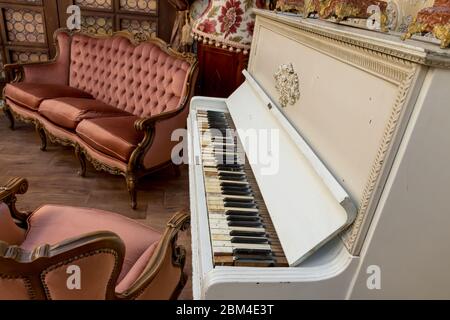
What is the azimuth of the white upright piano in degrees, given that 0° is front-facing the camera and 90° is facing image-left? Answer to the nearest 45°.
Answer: approximately 45°

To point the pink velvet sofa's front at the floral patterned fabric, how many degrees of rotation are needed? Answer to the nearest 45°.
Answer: approximately 135° to its left

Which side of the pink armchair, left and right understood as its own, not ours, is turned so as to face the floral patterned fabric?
front

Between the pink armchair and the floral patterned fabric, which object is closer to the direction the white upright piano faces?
the pink armchair

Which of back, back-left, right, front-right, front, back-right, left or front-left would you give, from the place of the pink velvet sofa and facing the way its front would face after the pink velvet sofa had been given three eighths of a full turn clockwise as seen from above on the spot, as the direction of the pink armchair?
back

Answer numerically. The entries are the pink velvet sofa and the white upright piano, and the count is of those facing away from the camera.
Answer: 0

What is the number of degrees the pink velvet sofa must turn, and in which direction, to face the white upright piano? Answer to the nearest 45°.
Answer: approximately 45° to its left

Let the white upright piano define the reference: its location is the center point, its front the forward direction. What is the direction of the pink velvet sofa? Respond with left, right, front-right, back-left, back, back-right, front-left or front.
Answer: right

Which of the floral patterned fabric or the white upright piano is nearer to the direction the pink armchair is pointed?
the floral patterned fabric

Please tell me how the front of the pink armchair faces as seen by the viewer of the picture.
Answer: facing away from the viewer and to the right of the viewer

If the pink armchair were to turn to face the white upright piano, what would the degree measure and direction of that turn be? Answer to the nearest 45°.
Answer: approximately 90° to its right
